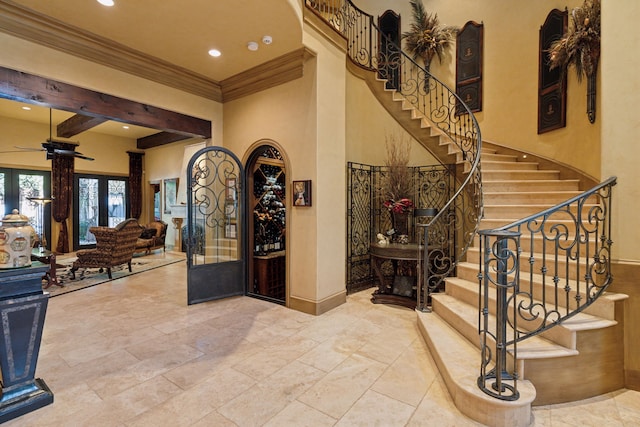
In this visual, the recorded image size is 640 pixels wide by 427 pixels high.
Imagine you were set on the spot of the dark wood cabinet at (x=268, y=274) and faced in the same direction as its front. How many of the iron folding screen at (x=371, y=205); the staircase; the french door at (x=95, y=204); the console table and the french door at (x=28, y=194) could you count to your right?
2

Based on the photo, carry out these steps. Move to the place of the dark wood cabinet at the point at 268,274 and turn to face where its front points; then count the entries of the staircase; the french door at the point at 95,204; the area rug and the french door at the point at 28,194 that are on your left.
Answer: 1

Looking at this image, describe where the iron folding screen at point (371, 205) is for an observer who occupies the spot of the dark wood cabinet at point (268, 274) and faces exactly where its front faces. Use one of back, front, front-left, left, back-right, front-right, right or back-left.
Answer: back-left

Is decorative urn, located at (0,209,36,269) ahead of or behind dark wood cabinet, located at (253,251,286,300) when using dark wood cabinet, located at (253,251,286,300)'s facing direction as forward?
ahead

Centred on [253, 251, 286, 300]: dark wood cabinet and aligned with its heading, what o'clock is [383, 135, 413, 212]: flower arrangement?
The flower arrangement is roughly at 8 o'clock from the dark wood cabinet.

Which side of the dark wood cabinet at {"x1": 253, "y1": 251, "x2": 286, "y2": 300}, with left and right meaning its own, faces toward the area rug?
right

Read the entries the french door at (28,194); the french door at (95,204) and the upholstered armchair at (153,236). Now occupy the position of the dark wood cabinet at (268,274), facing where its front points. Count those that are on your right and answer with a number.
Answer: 3

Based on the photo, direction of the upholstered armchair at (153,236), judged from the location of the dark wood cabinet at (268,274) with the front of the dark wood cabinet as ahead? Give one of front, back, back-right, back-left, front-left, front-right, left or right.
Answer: right

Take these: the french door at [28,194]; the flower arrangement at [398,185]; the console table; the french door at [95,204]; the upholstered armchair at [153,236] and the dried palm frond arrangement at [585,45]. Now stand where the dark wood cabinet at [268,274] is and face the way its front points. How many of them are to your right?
3

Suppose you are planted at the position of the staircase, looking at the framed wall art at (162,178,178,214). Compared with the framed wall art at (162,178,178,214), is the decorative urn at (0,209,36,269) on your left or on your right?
left
